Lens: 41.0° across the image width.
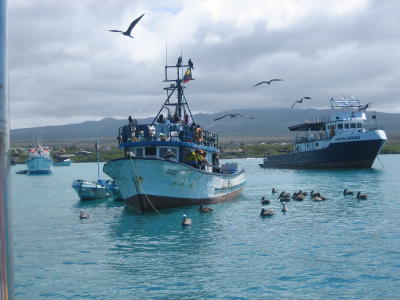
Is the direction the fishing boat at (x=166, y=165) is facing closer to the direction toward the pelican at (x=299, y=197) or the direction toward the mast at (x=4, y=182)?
the mast

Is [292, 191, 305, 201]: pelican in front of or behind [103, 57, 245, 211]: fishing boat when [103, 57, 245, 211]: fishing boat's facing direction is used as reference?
behind

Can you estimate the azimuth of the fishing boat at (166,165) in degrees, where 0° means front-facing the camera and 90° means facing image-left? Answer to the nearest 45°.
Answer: approximately 45°
